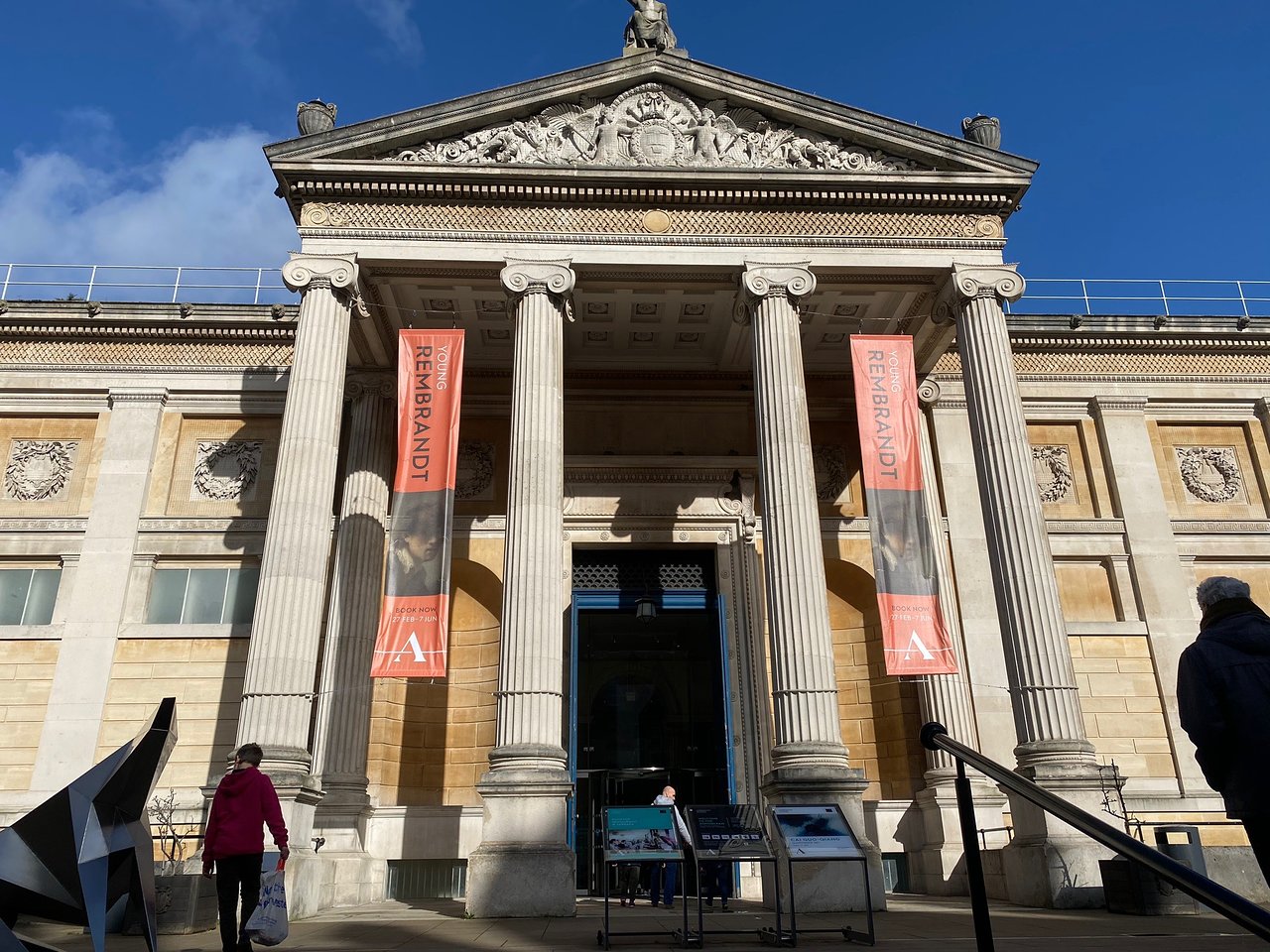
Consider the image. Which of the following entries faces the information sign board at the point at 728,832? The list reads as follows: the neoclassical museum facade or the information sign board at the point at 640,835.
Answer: the neoclassical museum facade

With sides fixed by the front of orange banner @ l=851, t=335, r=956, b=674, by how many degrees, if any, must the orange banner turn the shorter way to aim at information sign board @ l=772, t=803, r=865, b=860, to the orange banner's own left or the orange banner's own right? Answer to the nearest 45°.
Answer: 0° — it already faces it

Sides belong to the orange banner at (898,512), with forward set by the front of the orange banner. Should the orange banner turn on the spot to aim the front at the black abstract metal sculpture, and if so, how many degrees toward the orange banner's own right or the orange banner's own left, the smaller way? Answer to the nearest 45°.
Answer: approximately 45° to the orange banner's own right

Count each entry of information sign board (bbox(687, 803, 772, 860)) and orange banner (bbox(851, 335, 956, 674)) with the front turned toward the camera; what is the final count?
2

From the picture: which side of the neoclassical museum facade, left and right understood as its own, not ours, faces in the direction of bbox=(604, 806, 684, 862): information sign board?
front

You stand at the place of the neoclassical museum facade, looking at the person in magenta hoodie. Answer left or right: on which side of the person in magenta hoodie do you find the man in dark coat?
left

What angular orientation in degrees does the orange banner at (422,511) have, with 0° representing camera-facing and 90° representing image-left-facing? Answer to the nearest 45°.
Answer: approximately 0°

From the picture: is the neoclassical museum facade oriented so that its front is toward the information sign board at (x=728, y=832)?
yes

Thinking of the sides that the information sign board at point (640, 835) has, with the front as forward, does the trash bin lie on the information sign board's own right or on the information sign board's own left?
on the information sign board's own left

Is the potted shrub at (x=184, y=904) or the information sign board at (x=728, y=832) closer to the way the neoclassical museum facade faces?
the information sign board

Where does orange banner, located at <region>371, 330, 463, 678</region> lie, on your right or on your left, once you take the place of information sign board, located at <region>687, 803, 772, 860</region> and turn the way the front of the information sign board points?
on your right

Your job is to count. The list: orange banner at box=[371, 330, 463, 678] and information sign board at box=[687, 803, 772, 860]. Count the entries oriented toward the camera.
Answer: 2

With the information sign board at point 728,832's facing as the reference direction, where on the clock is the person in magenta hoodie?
The person in magenta hoodie is roughly at 2 o'clock from the information sign board.

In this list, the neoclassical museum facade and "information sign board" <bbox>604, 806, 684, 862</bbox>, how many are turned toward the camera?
2

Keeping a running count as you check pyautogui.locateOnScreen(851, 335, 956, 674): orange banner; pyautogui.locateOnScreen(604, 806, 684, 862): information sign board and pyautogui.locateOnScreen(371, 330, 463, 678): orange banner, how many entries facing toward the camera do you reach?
3
